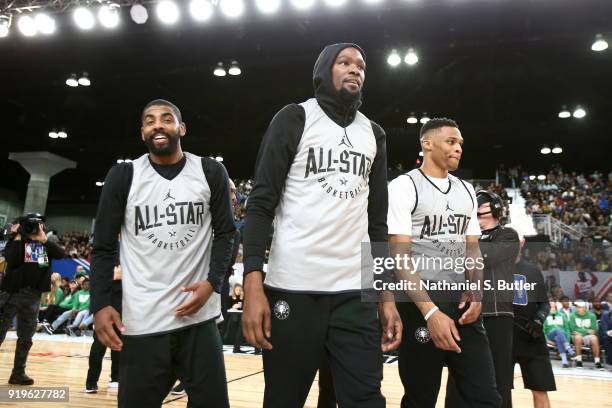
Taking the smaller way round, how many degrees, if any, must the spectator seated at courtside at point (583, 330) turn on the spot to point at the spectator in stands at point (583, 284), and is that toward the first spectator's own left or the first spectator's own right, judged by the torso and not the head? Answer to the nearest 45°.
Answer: approximately 180°

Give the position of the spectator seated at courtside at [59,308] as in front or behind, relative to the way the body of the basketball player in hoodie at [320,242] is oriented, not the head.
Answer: behind

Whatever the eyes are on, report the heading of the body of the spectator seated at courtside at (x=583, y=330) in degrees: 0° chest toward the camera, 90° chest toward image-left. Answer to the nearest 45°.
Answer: approximately 0°

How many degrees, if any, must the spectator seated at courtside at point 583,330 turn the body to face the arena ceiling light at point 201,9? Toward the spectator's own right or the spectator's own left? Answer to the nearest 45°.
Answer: approximately 90° to the spectator's own right

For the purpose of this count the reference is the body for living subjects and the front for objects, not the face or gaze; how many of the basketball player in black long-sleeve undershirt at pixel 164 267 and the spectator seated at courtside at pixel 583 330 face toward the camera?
2

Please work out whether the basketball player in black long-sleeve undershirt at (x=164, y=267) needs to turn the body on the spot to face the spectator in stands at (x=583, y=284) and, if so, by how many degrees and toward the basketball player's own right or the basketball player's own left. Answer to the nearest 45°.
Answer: approximately 135° to the basketball player's own left

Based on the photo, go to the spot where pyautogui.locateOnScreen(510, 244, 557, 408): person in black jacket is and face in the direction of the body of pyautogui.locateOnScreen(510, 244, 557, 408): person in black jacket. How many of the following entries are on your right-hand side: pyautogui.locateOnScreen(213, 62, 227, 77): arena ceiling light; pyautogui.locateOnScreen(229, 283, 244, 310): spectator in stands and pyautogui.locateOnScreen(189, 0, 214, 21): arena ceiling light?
3

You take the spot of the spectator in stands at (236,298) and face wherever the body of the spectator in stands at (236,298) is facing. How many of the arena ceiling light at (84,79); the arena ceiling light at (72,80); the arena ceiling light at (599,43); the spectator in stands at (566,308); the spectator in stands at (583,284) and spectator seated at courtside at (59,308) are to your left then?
3

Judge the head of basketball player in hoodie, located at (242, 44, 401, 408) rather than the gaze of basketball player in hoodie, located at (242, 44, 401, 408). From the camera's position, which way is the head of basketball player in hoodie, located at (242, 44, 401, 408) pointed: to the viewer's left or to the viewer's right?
to the viewer's right

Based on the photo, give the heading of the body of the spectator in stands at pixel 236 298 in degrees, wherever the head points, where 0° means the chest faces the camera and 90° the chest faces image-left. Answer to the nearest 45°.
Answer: approximately 0°

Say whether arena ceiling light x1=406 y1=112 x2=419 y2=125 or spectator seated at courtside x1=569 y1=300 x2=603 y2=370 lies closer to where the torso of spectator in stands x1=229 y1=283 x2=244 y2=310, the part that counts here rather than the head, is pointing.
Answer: the spectator seated at courtside

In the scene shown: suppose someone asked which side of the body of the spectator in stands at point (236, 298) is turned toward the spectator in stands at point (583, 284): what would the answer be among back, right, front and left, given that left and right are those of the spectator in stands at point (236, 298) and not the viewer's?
left

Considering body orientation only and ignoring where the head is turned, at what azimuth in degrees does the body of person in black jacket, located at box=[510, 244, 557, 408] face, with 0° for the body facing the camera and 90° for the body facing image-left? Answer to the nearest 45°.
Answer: approximately 45°

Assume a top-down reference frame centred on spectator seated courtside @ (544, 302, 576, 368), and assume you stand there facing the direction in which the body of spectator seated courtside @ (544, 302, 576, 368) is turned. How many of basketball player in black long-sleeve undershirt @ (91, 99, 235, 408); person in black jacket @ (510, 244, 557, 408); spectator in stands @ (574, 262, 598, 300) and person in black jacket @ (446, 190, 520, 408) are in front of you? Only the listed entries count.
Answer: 3
